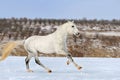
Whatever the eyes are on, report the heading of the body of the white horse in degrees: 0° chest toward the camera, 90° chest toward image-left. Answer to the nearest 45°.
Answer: approximately 270°
